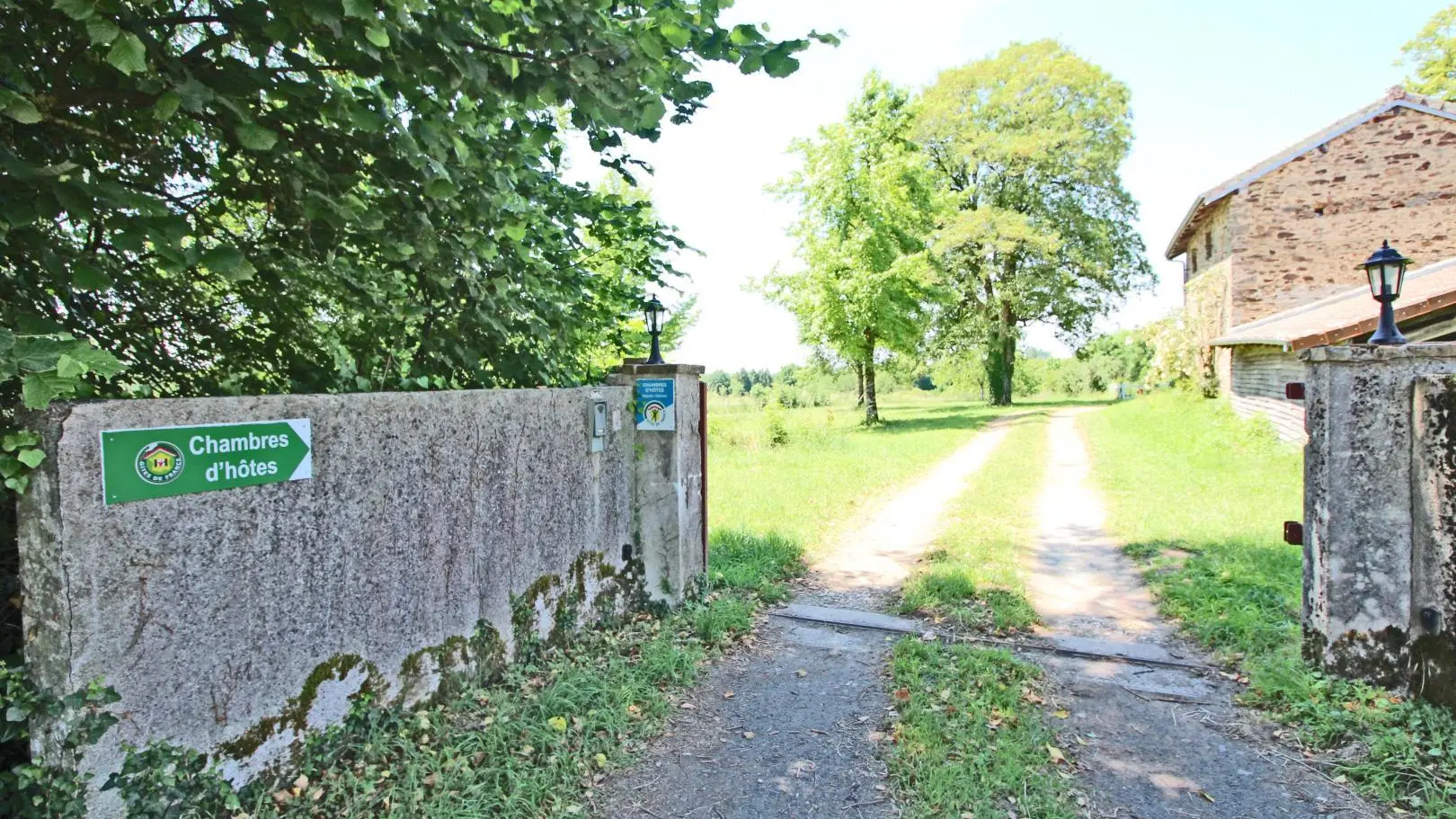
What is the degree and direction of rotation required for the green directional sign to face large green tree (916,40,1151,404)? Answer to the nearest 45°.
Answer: approximately 135° to its left

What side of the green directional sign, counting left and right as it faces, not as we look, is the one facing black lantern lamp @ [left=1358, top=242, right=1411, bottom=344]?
left

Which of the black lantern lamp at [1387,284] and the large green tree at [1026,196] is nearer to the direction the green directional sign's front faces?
the black lantern lamp

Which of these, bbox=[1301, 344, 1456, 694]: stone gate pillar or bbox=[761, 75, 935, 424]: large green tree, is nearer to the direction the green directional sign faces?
the stone gate pillar

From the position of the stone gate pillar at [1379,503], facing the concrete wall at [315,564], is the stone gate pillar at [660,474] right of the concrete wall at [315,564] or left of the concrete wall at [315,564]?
right

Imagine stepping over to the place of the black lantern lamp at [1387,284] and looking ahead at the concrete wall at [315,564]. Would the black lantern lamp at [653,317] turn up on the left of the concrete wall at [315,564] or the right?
right

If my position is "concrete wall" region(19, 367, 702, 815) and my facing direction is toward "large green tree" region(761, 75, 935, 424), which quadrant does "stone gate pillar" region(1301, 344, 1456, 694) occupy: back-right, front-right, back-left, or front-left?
front-right

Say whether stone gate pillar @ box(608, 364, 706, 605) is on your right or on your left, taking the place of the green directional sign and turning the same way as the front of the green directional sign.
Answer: on your left

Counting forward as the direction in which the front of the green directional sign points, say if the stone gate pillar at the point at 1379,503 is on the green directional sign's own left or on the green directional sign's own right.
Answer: on the green directional sign's own left

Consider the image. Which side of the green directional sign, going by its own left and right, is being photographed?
front

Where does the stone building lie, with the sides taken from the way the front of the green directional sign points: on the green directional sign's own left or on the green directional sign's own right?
on the green directional sign's own left
